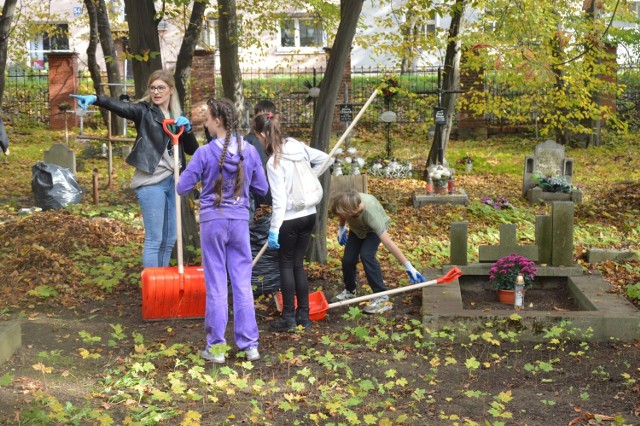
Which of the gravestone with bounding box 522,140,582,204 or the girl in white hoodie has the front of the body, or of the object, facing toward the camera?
the gravestone

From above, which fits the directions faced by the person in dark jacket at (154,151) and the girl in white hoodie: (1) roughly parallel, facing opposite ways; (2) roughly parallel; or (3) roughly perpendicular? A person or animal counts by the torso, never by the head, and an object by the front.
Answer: roughly parallel, facing opposite ways

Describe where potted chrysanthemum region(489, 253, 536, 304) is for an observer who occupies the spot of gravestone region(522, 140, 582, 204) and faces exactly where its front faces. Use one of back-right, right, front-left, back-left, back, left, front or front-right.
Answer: front

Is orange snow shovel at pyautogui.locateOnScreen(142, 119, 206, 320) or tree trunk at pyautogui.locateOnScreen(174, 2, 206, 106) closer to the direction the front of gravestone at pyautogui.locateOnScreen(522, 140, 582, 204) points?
the orange snow shovel

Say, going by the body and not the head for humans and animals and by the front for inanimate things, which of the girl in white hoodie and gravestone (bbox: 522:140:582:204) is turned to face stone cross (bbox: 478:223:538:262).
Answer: the gravestone

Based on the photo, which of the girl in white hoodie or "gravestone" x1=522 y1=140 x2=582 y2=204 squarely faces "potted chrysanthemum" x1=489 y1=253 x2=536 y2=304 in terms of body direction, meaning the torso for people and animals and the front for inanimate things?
the gravestone

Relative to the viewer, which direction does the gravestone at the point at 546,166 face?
toward the camera

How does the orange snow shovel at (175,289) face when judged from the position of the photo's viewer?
facing the viewer

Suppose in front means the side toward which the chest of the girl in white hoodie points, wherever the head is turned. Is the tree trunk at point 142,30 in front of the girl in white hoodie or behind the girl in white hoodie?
in front

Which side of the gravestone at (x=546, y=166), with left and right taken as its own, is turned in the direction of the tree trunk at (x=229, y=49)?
right

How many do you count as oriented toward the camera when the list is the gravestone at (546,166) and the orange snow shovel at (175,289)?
2

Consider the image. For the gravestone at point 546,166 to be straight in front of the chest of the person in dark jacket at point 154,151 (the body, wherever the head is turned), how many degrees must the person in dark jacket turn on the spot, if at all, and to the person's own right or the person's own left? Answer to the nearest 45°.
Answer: approximately 90° to the person's own left

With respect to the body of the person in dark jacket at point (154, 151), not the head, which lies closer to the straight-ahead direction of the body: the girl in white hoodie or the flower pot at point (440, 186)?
the girl in white hoodie
